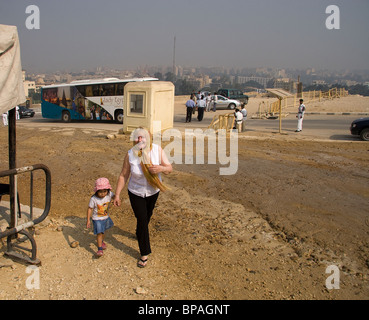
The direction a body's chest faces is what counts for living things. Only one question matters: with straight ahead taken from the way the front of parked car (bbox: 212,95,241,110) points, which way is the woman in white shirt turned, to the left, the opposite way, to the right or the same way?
to the right

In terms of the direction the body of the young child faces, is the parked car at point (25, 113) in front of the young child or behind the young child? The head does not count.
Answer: behind

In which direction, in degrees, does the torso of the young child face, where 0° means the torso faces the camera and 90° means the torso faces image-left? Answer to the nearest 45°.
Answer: approximately 0°

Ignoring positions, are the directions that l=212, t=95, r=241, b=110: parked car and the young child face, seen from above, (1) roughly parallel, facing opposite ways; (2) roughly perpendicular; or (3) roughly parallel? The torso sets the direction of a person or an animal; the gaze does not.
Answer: roughly perpendicular

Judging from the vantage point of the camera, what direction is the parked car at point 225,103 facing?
facing to the right of the viewer

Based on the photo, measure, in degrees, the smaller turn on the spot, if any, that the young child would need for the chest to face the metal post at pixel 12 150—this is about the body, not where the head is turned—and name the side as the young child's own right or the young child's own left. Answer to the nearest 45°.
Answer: approximately 90° to the young child's own right

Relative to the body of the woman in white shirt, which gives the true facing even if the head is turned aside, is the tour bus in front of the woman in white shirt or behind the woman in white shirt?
behind
